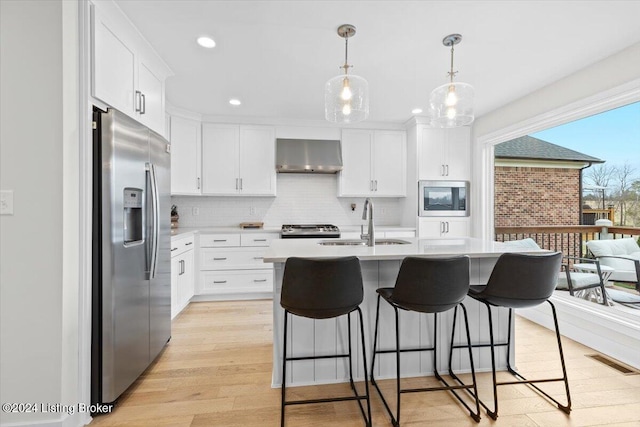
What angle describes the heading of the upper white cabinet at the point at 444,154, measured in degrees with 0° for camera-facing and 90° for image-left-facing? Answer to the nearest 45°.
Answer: approximately 0°

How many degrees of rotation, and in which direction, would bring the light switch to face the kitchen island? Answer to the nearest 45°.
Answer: approximately 45° to its left
